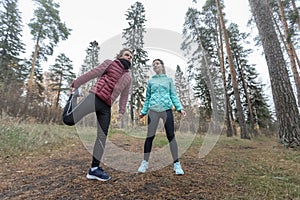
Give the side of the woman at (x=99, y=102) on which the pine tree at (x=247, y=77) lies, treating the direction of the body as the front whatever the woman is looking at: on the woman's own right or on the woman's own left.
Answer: on the woman's own left

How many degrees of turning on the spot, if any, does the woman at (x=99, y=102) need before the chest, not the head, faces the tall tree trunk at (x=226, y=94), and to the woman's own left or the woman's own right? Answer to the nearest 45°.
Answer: approximately 90° to the woman's own left

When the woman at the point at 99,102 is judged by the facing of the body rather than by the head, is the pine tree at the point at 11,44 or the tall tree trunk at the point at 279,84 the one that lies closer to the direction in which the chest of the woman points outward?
the tall tree trunk

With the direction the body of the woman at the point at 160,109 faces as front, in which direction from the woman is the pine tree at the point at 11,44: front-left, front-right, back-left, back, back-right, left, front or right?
back-right

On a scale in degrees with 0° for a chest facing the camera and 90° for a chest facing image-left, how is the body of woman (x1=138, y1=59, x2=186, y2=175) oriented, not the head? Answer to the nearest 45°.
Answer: approximately 0°

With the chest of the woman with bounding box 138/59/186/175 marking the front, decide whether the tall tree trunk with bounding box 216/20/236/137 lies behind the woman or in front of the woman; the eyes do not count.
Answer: behind

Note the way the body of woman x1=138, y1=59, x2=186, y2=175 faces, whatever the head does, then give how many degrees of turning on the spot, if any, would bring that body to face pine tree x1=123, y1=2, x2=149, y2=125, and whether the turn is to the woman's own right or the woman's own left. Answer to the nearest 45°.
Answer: approximately 180°

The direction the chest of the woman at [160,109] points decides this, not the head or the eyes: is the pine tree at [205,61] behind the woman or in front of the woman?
behind

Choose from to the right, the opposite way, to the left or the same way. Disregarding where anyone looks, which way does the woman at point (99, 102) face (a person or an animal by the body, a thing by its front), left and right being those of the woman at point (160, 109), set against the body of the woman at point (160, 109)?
to the left

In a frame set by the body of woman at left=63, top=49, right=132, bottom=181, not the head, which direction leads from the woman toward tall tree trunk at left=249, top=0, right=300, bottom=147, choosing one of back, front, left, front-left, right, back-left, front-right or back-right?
front-left

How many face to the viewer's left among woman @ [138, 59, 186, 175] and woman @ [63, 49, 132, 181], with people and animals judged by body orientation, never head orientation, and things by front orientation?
0

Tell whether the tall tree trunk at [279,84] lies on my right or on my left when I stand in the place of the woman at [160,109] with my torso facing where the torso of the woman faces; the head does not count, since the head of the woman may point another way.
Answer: on my left

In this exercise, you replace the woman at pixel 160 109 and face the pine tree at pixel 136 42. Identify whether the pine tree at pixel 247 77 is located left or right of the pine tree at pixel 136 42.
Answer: right
